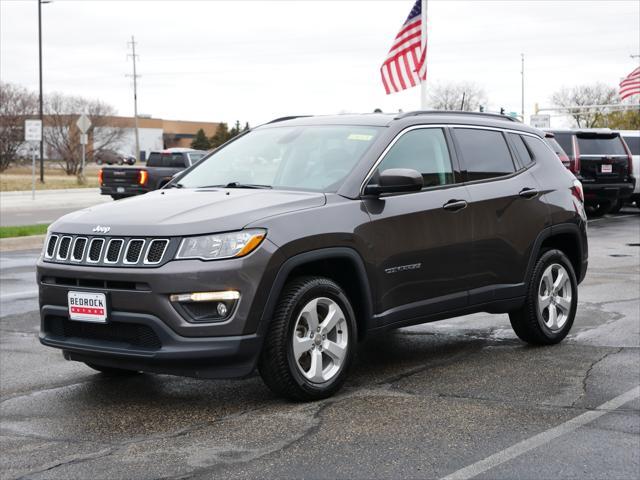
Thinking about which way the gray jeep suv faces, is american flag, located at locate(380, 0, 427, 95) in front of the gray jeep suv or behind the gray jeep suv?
behind

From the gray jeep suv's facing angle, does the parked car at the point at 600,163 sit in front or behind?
behind

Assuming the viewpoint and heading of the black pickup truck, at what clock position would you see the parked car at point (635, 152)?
The parked car is roughly at 2 o'clock from the black pickup truck.

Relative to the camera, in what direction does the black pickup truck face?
facing away from the viewer and to the right of the viewer

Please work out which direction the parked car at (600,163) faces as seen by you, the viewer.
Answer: facing away from the viewer and to the left of the viewer

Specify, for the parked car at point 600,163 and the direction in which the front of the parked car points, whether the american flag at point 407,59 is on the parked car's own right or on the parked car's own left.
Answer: on the parked car's own left

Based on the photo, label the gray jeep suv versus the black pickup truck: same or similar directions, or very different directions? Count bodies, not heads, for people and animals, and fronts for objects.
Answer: very different directions

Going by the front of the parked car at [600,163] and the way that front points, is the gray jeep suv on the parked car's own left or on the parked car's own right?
on the parked car's own left

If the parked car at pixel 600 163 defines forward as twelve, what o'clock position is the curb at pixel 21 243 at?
The curb is roughly at 9 o'clock from the parked car.

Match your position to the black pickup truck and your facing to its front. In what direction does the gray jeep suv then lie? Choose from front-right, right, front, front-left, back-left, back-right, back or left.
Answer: back-right

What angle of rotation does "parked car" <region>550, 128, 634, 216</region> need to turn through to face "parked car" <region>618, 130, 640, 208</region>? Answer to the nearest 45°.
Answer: approximately 45° to its right
